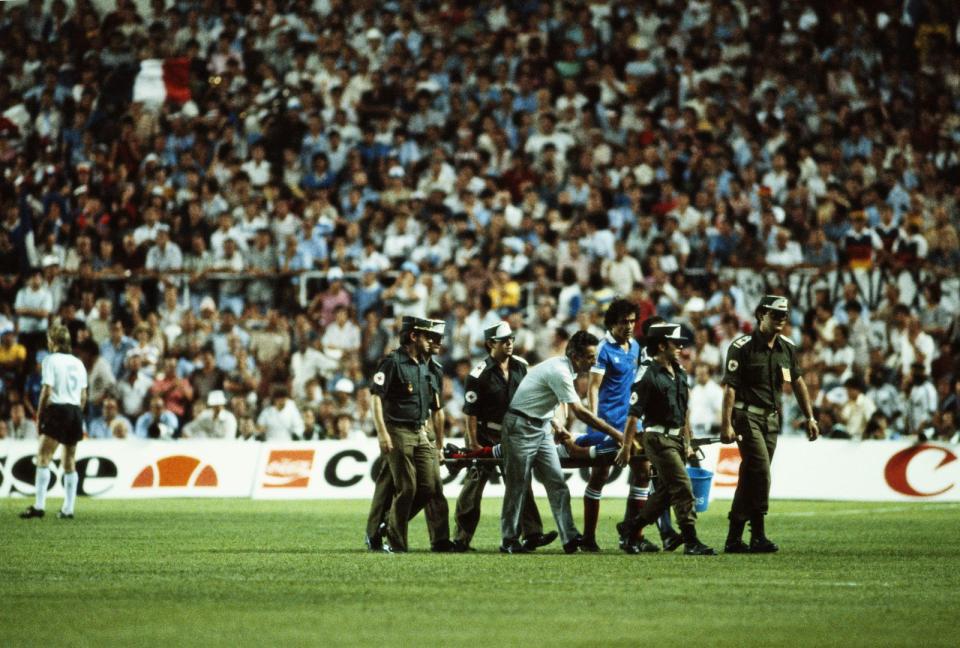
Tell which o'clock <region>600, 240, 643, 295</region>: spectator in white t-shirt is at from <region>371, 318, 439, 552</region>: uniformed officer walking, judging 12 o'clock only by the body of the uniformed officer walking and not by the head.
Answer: The spectator in white t-shirt is roughly at 8 o'clock from the uniformed officer walking.

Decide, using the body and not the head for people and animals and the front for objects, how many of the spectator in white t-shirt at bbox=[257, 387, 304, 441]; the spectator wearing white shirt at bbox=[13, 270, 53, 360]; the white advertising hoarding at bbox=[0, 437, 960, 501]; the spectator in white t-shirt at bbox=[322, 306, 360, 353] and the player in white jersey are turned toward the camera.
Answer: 4

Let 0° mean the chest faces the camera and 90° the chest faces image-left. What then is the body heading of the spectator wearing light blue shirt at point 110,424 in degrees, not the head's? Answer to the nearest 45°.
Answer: approximately 0°

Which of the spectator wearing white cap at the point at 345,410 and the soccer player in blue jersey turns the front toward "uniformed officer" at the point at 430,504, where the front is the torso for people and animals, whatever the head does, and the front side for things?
the spectator wearing white cap

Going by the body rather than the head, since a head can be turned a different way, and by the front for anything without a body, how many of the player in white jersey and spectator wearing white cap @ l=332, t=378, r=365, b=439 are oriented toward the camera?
1

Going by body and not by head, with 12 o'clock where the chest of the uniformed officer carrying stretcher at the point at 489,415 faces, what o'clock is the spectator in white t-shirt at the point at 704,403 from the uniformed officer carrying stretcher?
The spectator in white t-shirt is roughly at 8 o'clock from the uniformed officer carrying stretcher.

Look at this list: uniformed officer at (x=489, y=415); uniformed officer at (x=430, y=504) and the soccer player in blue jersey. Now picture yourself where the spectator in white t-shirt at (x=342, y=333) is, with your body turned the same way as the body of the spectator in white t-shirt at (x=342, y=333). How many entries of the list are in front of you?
3
